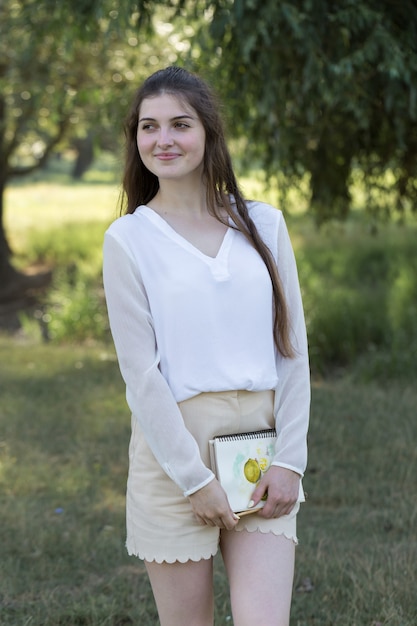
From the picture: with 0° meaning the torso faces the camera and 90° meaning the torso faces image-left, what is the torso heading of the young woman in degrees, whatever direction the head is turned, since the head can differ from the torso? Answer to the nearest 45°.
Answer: approximately 315°
